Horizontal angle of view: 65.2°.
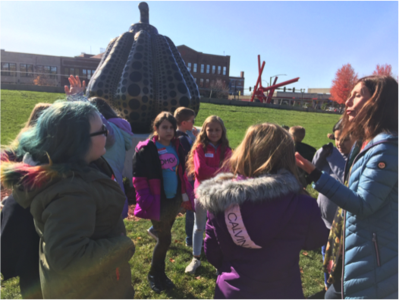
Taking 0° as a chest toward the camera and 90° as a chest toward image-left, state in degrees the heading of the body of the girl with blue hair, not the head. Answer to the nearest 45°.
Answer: approximately 270°

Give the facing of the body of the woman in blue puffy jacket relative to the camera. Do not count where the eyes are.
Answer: to the viewer's left

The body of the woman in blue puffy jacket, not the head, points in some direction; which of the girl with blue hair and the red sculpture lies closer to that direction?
the girl with blue hair

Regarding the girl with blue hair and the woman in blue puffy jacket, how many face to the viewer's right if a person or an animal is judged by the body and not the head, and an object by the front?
1

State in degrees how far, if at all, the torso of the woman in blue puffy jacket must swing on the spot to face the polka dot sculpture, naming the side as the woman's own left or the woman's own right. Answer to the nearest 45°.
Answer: approximately 45° to the woman's own right

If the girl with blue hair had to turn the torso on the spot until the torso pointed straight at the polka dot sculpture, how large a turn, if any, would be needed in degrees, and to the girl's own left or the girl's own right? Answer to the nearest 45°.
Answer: approximately 90° to the girl's own left

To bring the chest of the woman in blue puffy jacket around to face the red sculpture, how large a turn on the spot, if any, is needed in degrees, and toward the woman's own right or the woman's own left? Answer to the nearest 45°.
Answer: approximately 90° to the woman's own right

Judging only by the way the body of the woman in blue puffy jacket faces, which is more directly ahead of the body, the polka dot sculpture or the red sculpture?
the polka dot sculpture

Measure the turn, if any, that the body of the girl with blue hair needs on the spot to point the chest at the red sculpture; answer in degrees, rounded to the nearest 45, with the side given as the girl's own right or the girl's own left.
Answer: approximately 45° to the girl's own left

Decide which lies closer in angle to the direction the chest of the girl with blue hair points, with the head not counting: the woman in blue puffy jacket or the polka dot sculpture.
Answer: the woman in blue puffy jacket
